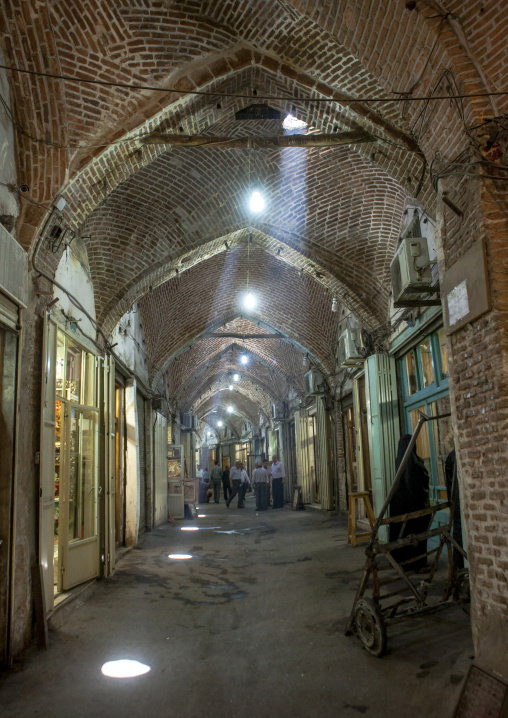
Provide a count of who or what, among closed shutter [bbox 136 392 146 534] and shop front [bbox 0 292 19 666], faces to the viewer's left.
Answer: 0

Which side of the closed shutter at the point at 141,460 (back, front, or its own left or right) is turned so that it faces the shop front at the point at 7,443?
right

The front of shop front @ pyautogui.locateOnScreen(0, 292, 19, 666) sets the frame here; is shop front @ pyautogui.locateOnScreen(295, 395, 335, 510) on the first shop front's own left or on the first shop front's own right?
on the first shop front's own left

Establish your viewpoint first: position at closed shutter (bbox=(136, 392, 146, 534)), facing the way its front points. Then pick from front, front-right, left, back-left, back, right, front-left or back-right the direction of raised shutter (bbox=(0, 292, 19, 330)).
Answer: right

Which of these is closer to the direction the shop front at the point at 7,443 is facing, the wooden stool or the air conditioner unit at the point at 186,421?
the wooden stool

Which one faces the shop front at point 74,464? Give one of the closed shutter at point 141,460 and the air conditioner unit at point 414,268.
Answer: the air conditioner unit

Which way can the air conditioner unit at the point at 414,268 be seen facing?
to the viewer's left

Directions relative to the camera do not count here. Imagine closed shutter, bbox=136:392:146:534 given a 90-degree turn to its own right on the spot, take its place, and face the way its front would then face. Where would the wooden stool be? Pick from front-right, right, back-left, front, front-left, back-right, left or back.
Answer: front-left

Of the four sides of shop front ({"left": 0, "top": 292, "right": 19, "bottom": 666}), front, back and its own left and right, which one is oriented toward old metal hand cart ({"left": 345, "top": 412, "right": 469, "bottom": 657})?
front

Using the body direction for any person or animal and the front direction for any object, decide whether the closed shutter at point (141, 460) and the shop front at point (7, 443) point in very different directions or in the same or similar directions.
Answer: same or similar directions

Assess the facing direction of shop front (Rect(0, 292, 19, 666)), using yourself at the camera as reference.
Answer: facing to the right of the viewer

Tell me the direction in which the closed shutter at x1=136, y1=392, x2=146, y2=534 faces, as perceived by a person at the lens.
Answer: facing to the right of the viewer

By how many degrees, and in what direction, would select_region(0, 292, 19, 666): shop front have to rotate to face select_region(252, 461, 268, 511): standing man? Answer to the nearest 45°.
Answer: approximately 45° to its left

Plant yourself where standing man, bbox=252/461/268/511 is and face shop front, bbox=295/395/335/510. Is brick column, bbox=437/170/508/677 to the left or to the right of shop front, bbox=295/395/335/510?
right

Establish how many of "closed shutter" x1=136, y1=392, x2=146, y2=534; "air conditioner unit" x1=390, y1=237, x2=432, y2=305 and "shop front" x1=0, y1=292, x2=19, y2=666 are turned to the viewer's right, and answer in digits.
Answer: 2
